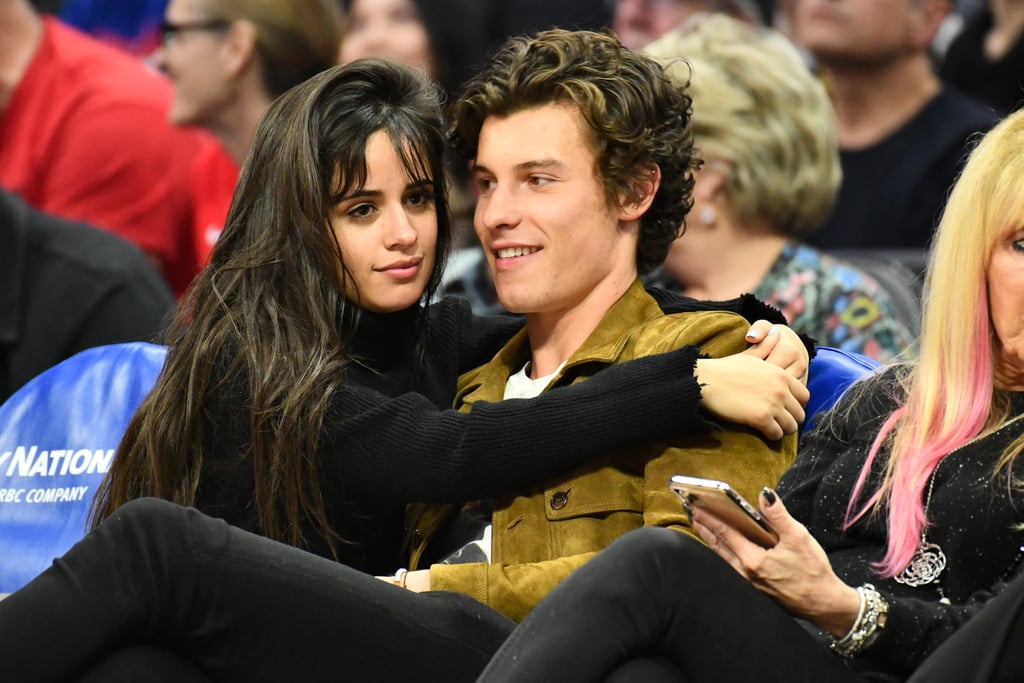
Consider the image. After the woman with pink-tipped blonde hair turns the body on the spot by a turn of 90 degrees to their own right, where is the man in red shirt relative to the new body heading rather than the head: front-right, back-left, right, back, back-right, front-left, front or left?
front

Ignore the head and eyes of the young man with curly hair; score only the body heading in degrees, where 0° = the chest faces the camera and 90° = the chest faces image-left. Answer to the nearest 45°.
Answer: approximately 45°

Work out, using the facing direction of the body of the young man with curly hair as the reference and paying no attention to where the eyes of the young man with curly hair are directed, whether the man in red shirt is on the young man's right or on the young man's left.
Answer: on the young man's right

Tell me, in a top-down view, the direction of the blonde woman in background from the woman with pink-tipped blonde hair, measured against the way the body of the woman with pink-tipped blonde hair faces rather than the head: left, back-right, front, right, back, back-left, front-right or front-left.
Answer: back-right

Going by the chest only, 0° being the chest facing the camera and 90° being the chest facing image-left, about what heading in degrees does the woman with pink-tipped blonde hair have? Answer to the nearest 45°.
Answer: approximately 45°

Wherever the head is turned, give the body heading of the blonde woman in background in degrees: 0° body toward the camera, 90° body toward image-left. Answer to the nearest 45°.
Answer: approximately 90°

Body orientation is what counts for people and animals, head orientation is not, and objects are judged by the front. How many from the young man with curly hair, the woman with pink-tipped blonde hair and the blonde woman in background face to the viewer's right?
0

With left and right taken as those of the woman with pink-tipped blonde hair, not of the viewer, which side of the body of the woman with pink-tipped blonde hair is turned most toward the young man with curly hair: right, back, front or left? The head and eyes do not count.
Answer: right

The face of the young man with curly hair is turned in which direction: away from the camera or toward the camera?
toward the camera

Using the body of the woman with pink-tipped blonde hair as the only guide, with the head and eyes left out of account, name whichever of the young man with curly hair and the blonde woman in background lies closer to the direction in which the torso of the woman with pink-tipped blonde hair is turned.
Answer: the young man with curly hair

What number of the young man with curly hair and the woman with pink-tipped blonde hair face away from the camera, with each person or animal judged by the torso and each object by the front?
0

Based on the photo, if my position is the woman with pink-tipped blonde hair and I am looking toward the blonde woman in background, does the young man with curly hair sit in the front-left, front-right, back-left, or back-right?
front-left

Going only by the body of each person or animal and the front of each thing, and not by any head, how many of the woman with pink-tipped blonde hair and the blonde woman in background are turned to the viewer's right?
0

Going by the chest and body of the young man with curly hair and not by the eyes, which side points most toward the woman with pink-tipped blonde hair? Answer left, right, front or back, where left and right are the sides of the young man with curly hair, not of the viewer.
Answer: left

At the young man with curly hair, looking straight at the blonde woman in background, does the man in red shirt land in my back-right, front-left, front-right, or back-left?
front-left
